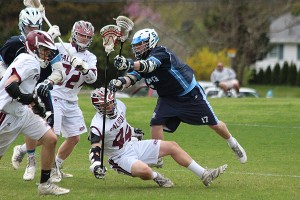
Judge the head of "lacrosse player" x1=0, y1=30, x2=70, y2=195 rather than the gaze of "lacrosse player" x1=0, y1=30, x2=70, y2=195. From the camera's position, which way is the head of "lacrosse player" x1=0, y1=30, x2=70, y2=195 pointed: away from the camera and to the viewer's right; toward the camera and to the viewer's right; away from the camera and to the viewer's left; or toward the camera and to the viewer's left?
toward the camera and to the viewer's right

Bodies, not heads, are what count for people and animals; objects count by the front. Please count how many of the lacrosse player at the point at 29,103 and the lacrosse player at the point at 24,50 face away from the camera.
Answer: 0

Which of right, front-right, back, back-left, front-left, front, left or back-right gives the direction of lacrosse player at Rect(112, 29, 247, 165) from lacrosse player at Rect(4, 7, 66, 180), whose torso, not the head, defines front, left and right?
front-left

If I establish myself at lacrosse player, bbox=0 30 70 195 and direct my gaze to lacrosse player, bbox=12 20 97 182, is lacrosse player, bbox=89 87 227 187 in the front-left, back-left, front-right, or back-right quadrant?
front-right

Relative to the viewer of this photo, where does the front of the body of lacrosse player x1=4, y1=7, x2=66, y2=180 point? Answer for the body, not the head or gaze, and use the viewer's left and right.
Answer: facing the viewer and to the right of the viewer

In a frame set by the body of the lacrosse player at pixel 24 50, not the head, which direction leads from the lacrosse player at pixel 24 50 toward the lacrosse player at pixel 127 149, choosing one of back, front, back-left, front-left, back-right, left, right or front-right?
front

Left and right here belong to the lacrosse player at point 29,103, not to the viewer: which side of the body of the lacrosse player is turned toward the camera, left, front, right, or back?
right

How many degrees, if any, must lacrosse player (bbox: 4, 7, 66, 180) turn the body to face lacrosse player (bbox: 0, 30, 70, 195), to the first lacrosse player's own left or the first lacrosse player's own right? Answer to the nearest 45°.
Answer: approximately 45° to the first lacrosse player's own right
